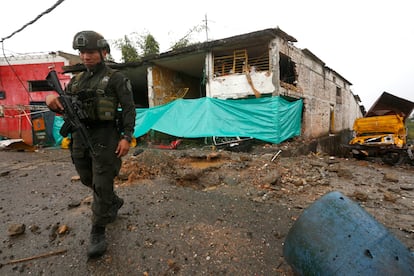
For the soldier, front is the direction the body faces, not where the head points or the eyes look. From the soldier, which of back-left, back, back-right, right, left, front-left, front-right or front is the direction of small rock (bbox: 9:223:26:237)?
right

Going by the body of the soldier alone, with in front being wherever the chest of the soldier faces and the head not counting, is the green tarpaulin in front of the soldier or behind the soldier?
behind

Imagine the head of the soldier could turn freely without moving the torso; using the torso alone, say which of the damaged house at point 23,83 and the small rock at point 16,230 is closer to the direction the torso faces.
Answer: the small rock

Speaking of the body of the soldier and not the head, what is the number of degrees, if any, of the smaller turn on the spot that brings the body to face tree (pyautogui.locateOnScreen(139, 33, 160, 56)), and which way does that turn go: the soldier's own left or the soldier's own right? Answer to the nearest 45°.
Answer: approximately 135° to the soldier's own right

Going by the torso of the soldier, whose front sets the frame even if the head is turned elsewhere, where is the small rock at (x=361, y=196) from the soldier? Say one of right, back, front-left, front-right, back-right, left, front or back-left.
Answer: back-left

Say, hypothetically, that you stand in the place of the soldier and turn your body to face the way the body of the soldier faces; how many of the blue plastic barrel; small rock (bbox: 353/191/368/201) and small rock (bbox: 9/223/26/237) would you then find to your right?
1

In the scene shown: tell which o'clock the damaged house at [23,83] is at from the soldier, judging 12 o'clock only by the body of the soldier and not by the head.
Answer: The damaged house is roughly at 4 o'clock from the soldier.

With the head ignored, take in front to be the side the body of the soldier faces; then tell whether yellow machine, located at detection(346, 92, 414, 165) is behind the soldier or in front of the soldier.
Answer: behind

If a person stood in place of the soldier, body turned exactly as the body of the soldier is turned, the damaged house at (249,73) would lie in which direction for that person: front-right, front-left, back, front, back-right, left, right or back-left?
back
